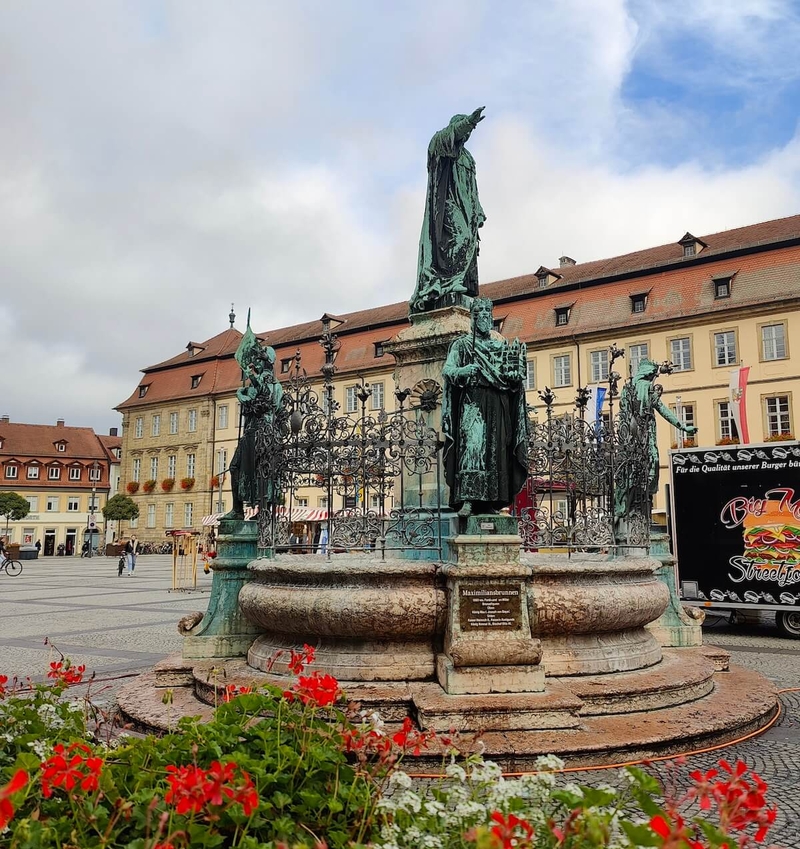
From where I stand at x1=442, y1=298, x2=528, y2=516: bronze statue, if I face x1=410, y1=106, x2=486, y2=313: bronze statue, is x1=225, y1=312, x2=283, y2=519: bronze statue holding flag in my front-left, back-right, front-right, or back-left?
front-left

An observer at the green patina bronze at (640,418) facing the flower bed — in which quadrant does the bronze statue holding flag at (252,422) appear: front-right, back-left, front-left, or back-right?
front-right

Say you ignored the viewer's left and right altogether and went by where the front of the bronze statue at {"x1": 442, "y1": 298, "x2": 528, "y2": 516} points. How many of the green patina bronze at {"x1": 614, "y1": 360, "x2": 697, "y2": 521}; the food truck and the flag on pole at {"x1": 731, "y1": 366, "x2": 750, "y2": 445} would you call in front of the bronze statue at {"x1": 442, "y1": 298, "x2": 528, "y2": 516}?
0

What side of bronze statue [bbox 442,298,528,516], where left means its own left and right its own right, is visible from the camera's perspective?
front

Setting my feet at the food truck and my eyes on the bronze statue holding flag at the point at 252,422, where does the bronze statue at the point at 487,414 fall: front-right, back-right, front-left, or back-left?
front-left

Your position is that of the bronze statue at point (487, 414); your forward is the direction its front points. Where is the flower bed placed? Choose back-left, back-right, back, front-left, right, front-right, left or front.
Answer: front

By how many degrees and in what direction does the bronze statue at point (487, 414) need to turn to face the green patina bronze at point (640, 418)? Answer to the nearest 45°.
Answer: approximately 135° to its left
